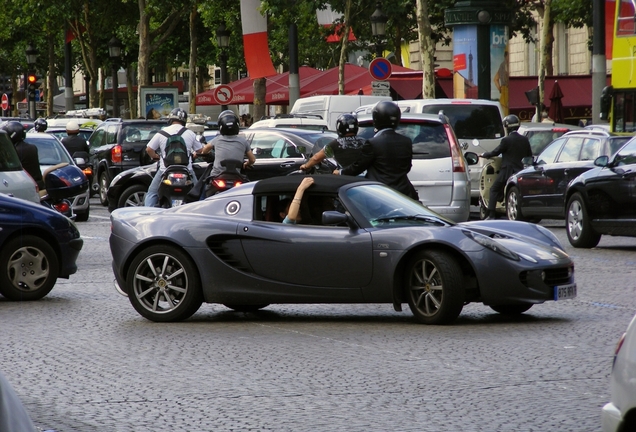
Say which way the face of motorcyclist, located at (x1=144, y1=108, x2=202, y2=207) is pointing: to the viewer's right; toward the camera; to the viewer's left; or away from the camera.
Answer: away from the camera

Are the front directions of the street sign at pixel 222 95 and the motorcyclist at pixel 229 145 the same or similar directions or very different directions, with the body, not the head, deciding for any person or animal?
very different directions

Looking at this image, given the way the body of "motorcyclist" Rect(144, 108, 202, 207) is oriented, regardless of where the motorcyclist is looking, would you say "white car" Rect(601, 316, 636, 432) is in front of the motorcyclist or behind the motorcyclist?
behind

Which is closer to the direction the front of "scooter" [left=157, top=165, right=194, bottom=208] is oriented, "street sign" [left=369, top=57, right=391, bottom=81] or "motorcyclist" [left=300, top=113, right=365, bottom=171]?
the street sign

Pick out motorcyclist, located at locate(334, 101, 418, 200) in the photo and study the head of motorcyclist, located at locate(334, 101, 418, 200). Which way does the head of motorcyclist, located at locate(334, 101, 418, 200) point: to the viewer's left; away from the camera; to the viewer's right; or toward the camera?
away from the camera

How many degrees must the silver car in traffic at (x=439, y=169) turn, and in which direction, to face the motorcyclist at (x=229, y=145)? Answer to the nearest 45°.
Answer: approximately 135° to its left

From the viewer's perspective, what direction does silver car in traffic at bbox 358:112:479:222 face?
away from the camera

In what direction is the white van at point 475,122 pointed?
away from the camera

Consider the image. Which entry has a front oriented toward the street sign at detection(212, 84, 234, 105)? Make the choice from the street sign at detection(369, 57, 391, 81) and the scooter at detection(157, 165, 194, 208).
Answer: the scooter

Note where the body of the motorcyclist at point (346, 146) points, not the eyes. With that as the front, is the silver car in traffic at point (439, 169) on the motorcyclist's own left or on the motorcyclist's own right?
on the motorcyclist's own right

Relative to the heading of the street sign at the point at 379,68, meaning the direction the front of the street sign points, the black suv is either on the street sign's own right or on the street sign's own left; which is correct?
on the street sign's own right
